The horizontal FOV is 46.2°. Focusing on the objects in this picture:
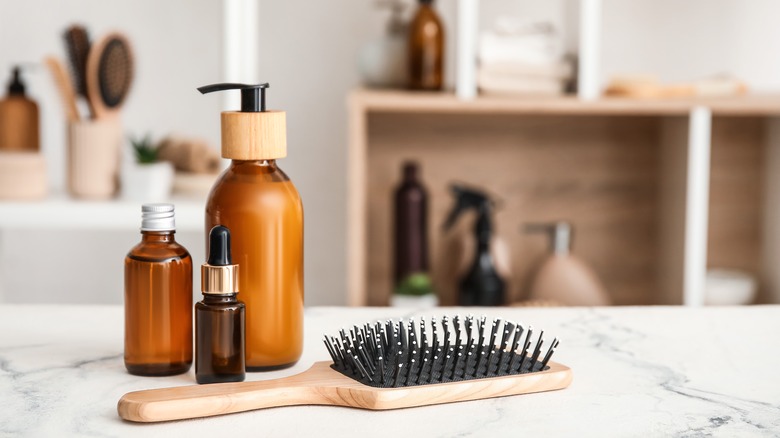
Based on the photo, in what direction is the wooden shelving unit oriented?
toward the camera

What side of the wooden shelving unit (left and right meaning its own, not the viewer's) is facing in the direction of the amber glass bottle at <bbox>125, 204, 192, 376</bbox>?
front

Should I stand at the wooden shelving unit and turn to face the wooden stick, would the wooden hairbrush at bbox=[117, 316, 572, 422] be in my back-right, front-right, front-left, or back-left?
front-left

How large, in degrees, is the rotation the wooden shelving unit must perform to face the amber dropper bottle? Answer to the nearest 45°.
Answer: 0° — it already faces it

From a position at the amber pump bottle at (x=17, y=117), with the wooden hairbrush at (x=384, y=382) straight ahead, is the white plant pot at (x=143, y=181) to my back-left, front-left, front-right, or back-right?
front-left

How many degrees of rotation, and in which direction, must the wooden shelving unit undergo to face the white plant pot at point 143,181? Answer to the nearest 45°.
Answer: approximately 45° to its right

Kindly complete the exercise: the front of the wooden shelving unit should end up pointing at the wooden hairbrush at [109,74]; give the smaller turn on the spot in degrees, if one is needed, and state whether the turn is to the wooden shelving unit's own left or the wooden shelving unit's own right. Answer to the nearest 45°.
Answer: approximately 45° to the wooden shelving unit's own right

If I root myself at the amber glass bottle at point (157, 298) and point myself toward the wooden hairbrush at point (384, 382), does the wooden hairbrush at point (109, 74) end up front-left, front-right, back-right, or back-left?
back-left

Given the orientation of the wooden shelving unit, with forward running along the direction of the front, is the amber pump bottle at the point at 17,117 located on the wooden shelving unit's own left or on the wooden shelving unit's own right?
on the wooden shelving unit's own right

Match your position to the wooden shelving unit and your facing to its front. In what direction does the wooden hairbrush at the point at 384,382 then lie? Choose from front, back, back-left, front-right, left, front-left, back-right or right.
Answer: front
